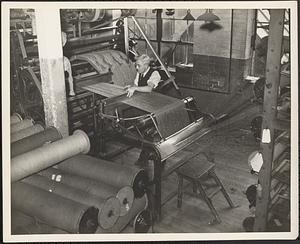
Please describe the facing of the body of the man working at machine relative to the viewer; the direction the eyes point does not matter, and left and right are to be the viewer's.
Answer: facing the viewer and to the left of the viewer

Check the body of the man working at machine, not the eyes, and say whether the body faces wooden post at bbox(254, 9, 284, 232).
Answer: no

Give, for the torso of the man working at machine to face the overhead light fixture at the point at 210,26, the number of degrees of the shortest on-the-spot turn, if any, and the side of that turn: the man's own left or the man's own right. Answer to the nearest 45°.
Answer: approximately 180°

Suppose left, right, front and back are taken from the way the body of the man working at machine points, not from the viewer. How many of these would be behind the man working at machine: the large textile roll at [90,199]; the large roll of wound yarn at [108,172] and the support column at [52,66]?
0

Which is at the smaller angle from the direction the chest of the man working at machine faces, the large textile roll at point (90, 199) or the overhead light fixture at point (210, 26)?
the large textile roll

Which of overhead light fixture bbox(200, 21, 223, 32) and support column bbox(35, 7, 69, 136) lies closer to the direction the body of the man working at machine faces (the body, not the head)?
the support column

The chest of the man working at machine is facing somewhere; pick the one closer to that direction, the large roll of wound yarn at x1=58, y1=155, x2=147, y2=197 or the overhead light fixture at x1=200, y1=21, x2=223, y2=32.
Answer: the large roll of wound yarn

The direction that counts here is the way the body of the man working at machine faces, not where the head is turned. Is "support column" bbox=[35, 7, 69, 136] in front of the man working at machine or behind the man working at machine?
in front

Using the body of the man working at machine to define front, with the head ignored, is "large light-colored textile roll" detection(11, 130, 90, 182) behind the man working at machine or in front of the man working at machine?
in front

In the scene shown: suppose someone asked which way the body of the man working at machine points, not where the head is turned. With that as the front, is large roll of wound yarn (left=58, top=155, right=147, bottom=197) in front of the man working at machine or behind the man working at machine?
in front

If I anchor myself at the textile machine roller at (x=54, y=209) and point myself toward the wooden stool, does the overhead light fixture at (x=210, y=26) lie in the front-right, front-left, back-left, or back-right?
front-left

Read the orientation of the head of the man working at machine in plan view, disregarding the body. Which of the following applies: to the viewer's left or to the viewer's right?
to the viewer's left
